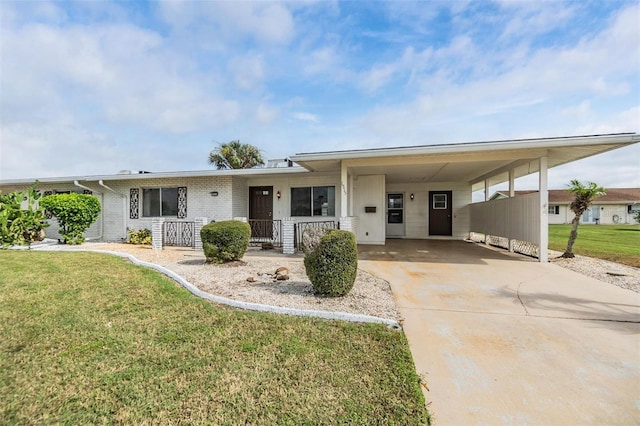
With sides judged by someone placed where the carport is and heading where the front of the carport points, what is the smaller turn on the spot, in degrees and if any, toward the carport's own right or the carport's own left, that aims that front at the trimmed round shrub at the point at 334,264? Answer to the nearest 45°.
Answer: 0° — it already faces it

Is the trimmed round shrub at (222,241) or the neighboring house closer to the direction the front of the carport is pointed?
the trimmed round shrub

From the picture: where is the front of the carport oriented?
toward the camera

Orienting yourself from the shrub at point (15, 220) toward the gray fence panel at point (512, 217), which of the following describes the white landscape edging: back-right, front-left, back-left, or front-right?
front-right

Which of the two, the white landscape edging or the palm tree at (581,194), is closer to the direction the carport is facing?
the white landscape edging

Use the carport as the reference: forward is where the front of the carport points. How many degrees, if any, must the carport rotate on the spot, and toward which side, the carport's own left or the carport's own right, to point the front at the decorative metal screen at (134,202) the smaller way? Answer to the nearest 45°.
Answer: approximately 90° to the carport's own right

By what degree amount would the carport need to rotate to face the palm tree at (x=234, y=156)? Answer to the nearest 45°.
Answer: approximately 135° to its right

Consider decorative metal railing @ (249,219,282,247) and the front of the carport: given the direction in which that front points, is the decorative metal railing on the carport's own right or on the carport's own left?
on the carport's own right

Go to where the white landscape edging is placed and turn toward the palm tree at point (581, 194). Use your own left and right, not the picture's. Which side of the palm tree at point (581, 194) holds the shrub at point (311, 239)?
left

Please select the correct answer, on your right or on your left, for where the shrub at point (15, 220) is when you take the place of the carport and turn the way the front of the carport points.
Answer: on your right

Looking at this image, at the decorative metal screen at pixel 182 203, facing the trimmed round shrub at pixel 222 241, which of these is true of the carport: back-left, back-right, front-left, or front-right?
front-left

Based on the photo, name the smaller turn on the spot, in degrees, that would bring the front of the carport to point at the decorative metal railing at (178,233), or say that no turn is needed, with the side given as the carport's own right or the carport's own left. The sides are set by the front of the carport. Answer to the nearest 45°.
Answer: approximately 90° to the carport's own right

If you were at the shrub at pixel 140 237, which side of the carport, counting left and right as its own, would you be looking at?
right

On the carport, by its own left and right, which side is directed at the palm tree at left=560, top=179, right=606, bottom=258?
left

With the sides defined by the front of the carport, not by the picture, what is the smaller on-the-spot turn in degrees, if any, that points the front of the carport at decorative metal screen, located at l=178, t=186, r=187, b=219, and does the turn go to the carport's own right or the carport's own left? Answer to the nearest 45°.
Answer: approximately 90° to the carport's own right
